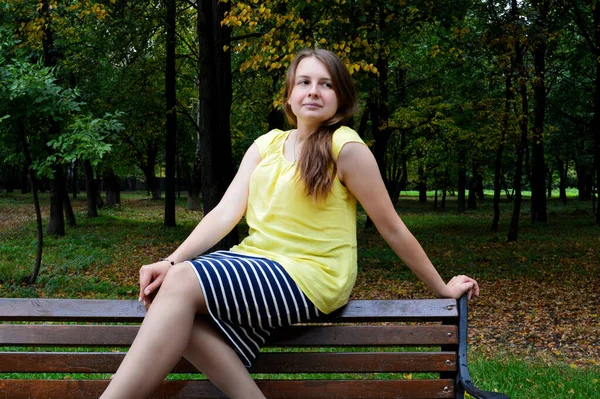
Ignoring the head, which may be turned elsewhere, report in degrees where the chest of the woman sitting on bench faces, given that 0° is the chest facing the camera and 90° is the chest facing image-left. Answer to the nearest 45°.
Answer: approximately 45°

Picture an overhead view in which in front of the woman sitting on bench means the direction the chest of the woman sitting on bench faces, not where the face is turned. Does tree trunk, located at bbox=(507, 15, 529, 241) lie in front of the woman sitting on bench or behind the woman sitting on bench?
behind

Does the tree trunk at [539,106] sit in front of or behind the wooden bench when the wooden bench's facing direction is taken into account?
behind

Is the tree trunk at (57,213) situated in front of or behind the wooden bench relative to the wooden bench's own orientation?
behind

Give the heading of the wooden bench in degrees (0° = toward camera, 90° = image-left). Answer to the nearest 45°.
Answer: approximately 0°

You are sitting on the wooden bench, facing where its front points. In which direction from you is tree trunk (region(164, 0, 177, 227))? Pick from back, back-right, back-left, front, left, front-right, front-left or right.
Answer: back

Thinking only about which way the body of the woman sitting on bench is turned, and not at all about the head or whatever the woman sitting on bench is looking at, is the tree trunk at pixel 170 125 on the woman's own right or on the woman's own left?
on the woman's own right

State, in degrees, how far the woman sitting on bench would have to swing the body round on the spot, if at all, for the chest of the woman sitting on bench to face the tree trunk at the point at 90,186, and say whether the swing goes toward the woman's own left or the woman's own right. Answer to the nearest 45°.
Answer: approximately 135° to the woman's own right

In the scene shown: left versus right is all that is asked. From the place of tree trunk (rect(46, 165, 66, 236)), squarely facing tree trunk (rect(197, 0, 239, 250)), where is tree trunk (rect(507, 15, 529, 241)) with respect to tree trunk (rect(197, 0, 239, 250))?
left

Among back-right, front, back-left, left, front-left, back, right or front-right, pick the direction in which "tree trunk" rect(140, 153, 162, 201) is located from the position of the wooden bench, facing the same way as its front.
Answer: back

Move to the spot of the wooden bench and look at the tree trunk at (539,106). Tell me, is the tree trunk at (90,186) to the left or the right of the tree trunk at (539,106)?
left

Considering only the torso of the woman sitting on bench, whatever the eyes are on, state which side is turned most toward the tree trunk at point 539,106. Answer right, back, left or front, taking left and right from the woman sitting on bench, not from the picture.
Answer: back
